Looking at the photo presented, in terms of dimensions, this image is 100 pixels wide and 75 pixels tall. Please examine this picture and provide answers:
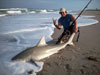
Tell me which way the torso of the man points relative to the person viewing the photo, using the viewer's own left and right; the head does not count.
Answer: facing the viewer and to the left of the viewer

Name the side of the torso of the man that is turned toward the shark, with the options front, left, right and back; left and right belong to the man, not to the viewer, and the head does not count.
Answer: front
